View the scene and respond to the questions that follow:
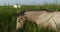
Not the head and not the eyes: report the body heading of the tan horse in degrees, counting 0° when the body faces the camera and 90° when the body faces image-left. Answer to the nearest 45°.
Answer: approximately 90°

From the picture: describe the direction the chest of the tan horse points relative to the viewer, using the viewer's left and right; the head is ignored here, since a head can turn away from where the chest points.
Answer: facing to the left of the viewer
